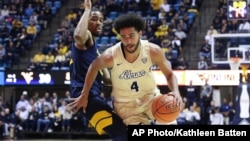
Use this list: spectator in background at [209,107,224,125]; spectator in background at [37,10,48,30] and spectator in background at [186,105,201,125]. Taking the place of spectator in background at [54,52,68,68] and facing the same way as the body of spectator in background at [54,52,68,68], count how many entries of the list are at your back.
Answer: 1

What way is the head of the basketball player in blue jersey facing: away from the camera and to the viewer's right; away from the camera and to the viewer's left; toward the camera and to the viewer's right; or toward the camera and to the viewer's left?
toward the camera and to the viewer's right

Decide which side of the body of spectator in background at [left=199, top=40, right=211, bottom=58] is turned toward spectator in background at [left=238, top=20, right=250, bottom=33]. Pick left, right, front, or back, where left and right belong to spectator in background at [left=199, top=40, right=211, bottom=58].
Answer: back

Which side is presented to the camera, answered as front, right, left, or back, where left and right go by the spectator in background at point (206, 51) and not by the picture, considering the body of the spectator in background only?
front

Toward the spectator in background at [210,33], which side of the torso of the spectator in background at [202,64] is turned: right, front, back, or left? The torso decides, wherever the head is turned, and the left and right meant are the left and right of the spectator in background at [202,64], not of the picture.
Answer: back

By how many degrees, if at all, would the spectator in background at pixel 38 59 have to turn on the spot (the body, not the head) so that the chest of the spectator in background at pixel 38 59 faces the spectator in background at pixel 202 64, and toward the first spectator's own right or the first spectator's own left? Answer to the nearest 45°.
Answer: approximately 45° to the first spectator's own left

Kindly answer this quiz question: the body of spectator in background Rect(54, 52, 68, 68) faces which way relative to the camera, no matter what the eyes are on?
toward the camera

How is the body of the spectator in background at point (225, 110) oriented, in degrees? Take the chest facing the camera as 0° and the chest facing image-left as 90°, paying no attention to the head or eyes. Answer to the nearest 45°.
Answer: approximately 0°

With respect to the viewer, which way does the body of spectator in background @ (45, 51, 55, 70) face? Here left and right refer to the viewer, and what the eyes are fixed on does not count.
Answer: facing the viewer

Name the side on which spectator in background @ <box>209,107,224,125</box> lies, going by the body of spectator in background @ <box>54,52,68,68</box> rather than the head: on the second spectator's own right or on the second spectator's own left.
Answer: on the second spectator's own left
